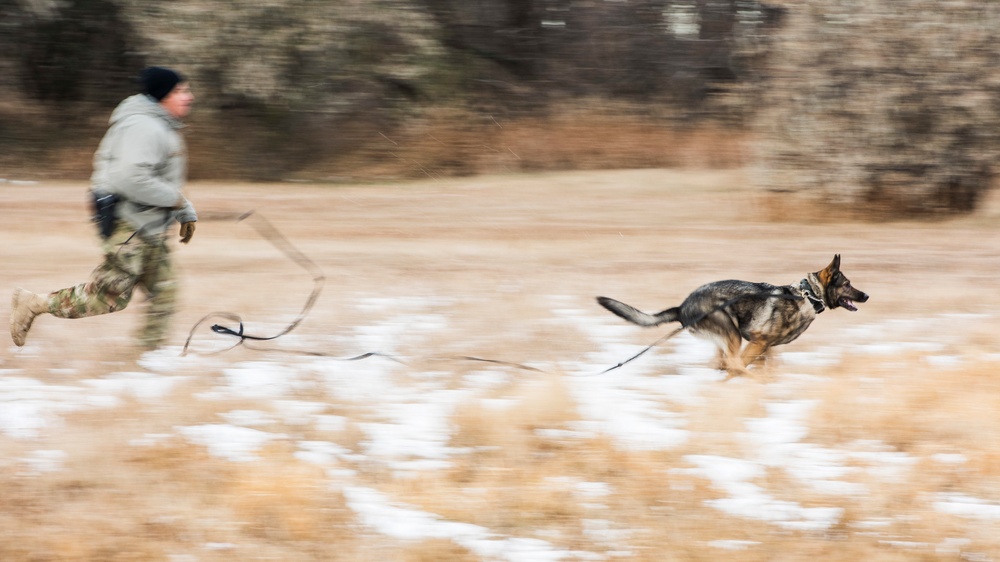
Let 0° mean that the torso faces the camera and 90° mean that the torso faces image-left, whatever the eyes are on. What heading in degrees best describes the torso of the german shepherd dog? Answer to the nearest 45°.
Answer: approximately 270°
